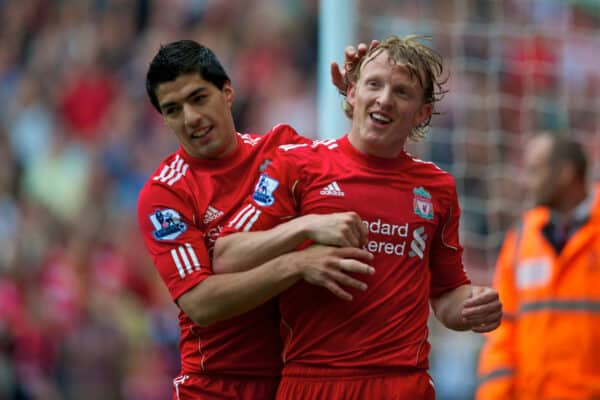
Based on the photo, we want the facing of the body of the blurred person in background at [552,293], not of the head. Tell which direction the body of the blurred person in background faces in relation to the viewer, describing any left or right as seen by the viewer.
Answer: facing the viewer and to the left of the viewer
